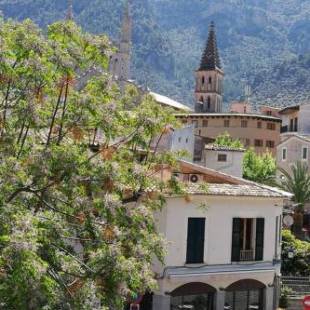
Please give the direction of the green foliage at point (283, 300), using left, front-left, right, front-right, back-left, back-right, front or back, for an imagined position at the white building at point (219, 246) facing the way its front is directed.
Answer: back-left

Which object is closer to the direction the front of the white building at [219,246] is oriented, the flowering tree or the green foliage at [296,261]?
the flowering tree

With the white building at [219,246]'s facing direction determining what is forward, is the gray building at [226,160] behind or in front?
behind

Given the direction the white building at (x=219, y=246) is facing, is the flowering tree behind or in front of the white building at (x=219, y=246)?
in front

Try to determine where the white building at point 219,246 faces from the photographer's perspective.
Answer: facing the viewer
